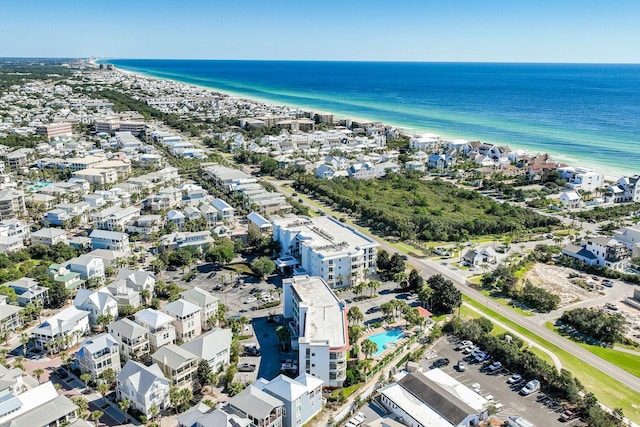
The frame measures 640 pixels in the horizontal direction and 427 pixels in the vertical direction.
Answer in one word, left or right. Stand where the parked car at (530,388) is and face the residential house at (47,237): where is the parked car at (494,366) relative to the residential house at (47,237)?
right

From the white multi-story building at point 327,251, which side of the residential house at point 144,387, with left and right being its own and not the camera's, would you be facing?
back

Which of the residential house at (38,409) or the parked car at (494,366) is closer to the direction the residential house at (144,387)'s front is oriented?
the residential house

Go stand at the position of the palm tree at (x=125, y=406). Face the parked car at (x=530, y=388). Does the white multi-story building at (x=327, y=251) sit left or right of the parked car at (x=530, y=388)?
left

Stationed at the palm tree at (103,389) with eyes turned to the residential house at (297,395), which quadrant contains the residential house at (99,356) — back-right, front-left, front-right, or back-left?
back-left

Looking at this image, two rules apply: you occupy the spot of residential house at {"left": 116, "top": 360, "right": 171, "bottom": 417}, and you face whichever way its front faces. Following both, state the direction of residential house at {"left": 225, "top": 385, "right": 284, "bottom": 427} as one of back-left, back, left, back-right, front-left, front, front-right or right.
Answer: left

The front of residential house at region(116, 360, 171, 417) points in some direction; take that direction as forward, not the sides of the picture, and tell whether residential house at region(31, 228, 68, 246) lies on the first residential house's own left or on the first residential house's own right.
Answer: on the first residential house's own right

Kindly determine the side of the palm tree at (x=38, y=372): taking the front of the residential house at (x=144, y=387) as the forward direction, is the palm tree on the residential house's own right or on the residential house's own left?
on the residential house's own right

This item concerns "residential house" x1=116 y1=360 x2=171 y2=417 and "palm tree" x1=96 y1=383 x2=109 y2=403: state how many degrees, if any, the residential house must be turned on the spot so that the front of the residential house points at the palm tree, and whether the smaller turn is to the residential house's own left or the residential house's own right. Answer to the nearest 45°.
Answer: approximately 90° to the residential house's own right

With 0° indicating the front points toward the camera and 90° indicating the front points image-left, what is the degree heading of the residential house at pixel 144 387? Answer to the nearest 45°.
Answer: approximately 45°

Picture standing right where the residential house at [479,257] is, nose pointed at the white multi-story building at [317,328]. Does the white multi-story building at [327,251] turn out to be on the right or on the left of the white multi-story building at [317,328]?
right

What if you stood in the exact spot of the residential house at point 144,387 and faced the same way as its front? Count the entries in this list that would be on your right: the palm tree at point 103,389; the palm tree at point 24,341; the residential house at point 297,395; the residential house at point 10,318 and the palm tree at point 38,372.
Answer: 4

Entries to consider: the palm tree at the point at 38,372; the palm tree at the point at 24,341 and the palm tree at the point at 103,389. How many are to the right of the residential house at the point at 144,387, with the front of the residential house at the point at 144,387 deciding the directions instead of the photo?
3

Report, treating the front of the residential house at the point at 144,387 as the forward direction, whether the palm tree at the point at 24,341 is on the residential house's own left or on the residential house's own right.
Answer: on the residential house's own right

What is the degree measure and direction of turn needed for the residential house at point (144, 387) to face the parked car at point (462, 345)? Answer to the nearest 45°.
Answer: approximately 135° to its left

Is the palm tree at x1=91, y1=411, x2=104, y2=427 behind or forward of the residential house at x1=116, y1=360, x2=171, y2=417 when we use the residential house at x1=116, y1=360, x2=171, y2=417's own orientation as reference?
forward

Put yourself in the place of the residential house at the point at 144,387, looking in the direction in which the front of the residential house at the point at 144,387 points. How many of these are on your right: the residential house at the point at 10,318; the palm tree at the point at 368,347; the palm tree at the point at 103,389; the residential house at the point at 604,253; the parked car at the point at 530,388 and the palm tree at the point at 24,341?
3

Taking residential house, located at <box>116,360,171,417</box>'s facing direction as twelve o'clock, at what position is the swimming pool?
The swimming pool is roughly at 7 o'clock from the residential house.

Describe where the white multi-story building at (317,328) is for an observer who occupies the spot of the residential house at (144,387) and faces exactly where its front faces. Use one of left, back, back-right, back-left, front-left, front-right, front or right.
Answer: back-left

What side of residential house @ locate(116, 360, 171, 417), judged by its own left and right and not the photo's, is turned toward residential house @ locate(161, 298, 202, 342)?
back
